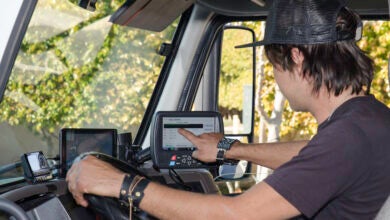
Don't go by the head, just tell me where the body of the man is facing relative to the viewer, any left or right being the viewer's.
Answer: facing away from the viewer and to the left of the viewer

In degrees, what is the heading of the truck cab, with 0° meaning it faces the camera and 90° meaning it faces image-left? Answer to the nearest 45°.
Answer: approximately 135°

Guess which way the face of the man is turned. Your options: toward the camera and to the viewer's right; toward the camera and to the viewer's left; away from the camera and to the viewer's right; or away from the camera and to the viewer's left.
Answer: away from the camera and to the viewer's left
